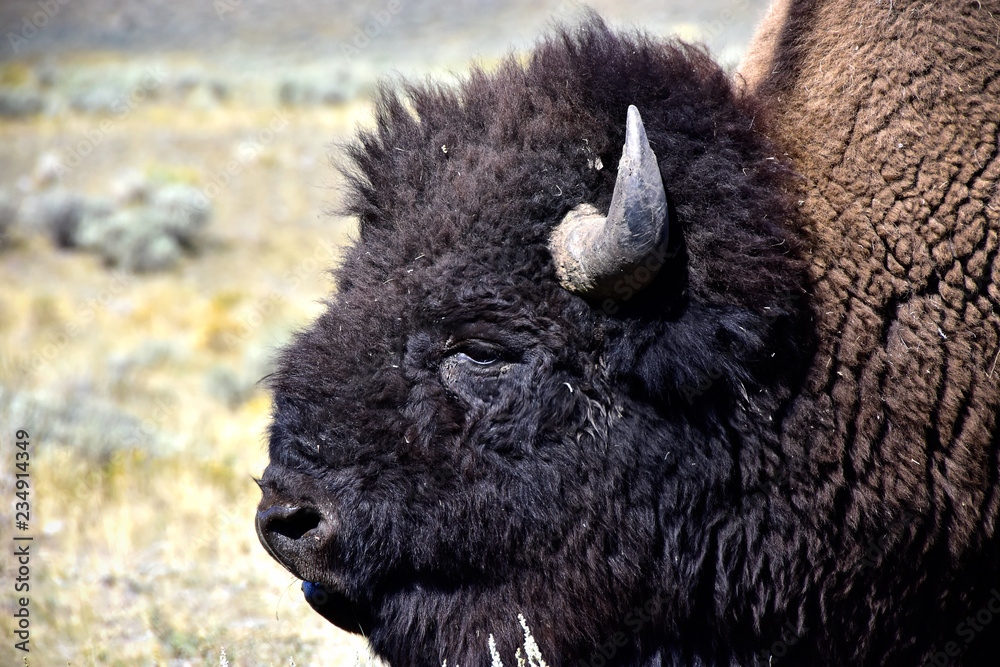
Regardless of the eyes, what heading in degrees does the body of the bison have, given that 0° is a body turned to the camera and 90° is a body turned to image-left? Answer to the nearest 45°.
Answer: approximately 90°
